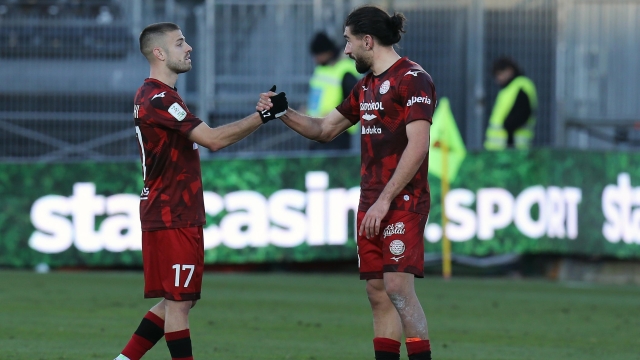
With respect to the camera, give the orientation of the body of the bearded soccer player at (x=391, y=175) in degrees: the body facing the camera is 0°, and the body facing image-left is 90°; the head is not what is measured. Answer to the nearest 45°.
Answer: approximately 45°

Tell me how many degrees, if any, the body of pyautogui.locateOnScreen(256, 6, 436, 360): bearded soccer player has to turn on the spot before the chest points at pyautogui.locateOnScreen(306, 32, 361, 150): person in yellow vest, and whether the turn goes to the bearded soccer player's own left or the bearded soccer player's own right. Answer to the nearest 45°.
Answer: approximately 135° to the bearded soccer player's own right

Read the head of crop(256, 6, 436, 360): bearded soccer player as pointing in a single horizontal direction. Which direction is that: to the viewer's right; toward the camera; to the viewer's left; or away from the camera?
to the viewer's left

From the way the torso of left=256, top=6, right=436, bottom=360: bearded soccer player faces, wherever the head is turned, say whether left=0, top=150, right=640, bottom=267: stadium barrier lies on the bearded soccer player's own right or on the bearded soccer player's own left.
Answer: on the bearded soccer player's own right

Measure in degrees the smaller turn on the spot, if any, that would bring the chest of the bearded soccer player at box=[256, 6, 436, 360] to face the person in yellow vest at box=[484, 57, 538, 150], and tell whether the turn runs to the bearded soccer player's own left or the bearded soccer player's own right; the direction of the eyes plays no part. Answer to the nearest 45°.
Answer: approximately 135° to the bearded soccer player's own right
